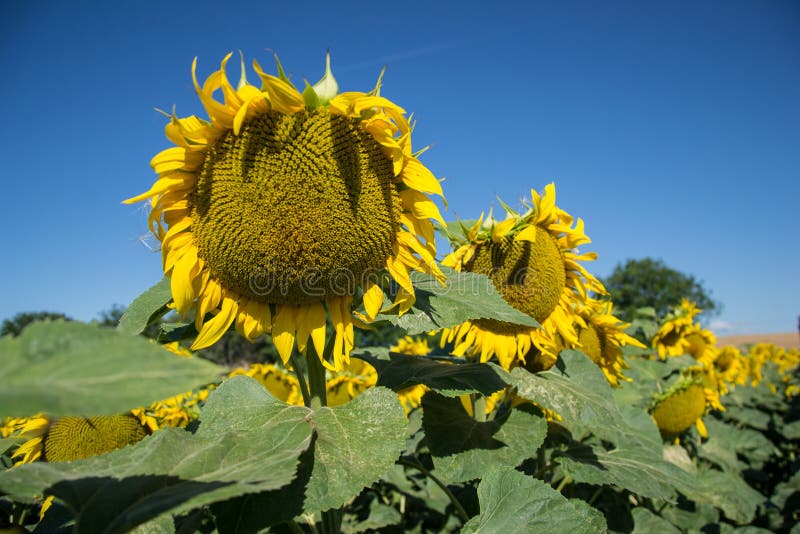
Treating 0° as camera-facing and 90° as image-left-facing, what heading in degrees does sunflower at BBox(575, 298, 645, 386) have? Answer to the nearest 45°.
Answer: approximately 45°

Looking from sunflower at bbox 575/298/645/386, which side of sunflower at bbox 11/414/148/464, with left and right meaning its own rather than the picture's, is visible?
left

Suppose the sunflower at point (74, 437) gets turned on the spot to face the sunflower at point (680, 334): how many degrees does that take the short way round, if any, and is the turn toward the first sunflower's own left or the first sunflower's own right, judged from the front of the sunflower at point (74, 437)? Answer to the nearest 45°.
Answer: approximately 90° to the first sunflower's own left

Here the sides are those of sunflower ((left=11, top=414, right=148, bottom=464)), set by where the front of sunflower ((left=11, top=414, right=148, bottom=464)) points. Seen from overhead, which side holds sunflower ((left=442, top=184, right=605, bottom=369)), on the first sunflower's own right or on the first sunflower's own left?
on the first sunflower's own left

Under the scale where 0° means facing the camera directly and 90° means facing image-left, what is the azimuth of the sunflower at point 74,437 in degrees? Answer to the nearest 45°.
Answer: approximately 0°

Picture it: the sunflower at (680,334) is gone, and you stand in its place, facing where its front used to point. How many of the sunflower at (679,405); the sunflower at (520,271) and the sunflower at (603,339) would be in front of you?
3

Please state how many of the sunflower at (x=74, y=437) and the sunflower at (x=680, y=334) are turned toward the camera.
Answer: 2
